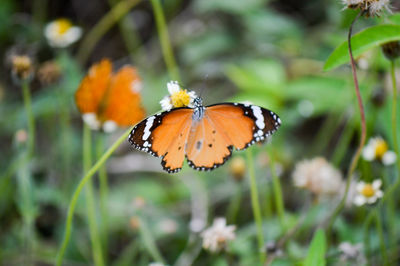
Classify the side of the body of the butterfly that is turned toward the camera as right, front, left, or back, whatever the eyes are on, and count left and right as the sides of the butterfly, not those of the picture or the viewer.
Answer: back
